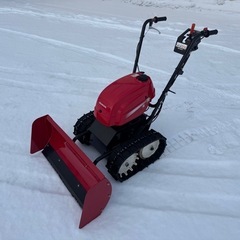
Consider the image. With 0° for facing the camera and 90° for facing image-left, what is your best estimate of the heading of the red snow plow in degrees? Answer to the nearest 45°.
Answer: approximately 45°
